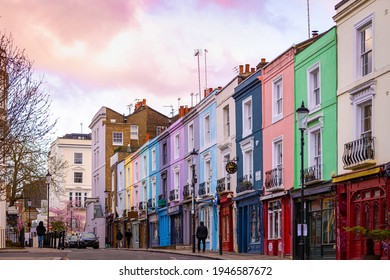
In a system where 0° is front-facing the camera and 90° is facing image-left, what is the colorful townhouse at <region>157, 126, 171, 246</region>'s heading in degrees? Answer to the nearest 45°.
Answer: approximately 45°

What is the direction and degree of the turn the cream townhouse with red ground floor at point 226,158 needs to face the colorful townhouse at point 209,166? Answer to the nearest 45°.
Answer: approximately 135° to its right

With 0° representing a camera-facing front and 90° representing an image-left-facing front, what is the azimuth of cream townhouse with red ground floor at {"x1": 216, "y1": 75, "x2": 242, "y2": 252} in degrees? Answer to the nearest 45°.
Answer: approximately 45°

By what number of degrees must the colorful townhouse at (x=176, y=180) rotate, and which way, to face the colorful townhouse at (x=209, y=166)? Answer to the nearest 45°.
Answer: approximately 45° to its left

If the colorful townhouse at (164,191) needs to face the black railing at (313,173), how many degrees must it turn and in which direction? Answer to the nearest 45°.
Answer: approximately 45° to its left

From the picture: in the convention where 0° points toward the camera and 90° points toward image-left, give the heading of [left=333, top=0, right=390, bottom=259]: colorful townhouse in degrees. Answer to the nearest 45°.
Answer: approximately 45°
